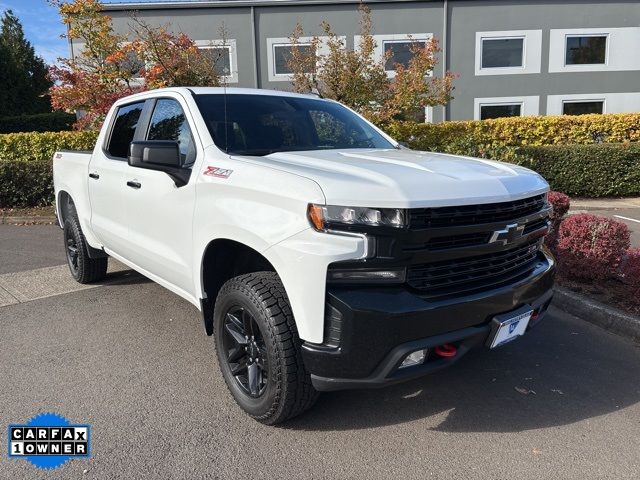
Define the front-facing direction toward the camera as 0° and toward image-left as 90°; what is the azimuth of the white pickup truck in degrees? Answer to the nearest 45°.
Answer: approximately 315°

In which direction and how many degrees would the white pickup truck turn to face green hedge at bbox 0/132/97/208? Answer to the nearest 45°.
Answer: approximately 180°

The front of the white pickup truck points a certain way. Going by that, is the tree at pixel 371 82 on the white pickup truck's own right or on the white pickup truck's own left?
on the white pickup truck's own left

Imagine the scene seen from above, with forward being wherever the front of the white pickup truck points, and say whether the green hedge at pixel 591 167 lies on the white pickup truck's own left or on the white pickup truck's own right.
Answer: on the white pickup truck's own left

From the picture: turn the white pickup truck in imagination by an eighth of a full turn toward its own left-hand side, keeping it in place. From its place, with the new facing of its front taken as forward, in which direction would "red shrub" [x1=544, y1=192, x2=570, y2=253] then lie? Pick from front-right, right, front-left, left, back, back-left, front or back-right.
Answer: front-left

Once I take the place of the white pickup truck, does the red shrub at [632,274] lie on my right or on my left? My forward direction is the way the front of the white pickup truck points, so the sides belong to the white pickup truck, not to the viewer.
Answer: on my left

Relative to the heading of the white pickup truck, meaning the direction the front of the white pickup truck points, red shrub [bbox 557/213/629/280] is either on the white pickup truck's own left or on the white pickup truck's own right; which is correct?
on the white pickup truck's own left

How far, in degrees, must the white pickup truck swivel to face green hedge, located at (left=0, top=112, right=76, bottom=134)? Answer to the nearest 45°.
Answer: approximately 180°

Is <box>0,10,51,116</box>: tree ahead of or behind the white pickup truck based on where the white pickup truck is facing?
behind
